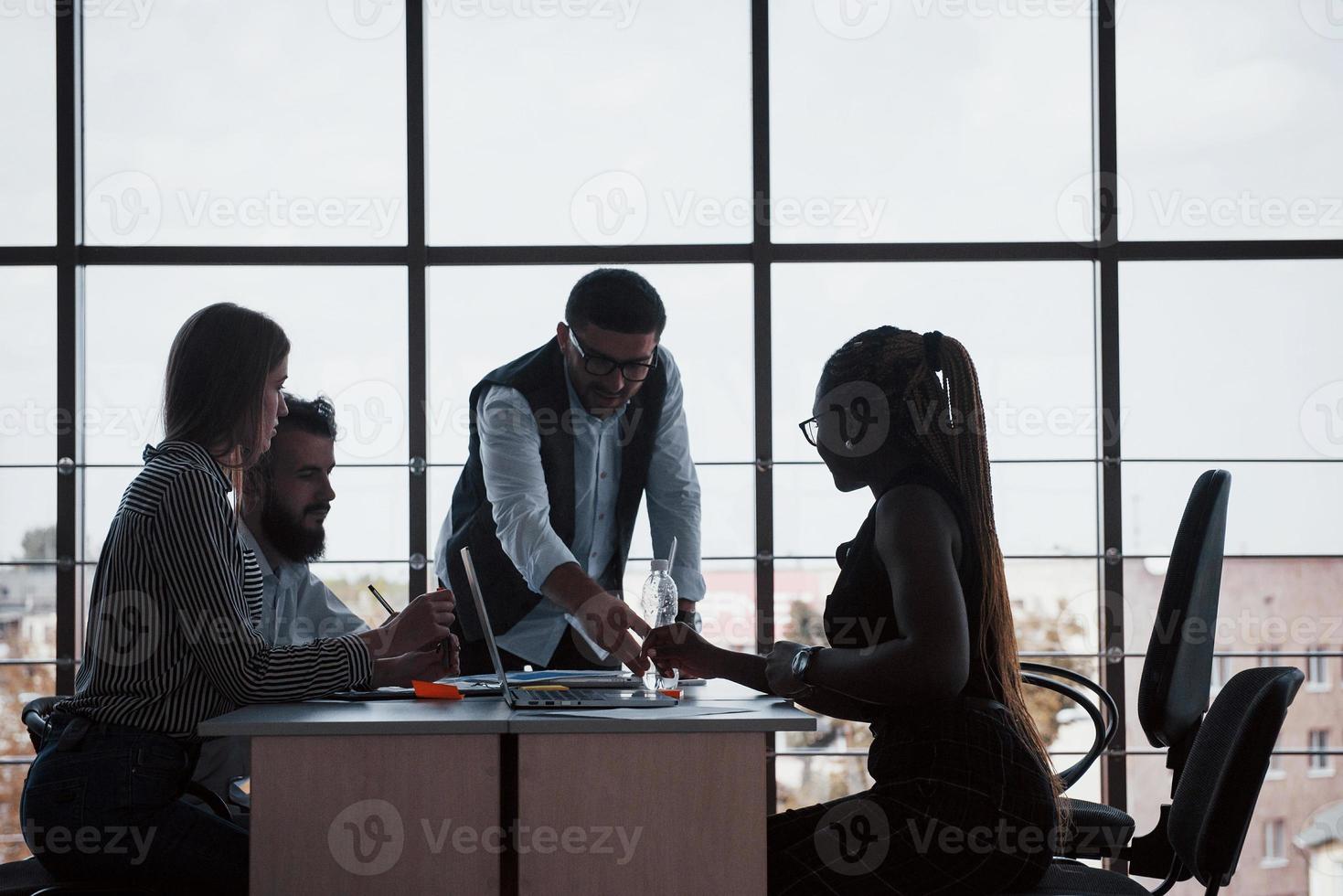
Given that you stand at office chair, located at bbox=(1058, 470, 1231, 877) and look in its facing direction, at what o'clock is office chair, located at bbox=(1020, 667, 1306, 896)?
office chair, located at bbox=(1020, 667, 1306, 896) is roughly at 9 o'clock from office chair, located at bbox=(1058, 470, 1231, 877).

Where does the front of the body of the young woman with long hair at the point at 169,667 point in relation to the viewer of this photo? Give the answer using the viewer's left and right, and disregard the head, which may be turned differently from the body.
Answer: facing to the right of the viewer

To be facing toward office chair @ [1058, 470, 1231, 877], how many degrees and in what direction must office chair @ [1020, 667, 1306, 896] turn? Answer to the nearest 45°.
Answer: approximately 90° to its right

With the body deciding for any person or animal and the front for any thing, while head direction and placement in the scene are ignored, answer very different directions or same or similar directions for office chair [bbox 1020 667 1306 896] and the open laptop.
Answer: very different directions

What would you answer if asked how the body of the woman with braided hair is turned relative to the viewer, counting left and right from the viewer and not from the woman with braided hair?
facing to the left of the viewer

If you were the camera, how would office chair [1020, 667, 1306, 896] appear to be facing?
facing to the left of the viewer

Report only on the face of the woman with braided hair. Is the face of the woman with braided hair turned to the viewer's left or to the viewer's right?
to the viewer's left

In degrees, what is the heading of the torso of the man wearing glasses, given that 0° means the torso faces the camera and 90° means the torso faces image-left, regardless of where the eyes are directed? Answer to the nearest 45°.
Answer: approximately 315°

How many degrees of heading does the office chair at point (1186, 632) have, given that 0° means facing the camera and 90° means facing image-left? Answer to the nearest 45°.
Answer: approximately 90°

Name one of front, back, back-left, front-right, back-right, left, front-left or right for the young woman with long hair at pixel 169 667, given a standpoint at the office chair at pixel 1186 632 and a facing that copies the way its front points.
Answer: front-left
